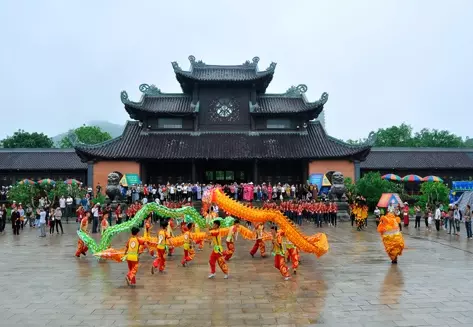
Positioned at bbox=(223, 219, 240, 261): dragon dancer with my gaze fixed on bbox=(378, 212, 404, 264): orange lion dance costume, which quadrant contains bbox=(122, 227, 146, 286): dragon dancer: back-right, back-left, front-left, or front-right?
back-right

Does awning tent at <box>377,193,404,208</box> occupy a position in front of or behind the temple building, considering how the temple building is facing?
in front

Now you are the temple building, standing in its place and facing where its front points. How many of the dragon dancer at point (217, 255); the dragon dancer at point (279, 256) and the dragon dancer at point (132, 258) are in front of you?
3

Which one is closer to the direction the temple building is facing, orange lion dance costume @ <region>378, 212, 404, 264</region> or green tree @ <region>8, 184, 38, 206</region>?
the orange lion dance costume

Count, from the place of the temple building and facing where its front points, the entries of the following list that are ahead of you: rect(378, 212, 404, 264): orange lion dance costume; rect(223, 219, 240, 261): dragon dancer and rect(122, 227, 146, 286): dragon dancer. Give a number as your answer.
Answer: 3

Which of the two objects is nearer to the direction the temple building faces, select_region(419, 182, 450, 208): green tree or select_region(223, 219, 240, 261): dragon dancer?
the dragon dancer

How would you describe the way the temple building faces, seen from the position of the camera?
facing the viewer

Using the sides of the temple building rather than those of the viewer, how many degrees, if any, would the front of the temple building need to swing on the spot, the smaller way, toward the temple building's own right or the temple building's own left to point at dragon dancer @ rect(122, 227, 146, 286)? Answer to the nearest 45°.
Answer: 0° — it already faces them

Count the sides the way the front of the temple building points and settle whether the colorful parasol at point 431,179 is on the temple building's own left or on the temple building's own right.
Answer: on the temple building's own left

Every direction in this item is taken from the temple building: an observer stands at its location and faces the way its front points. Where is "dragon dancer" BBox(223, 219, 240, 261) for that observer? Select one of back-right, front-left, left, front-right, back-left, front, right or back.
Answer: front

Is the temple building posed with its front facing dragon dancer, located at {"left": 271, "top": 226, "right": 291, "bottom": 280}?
yes

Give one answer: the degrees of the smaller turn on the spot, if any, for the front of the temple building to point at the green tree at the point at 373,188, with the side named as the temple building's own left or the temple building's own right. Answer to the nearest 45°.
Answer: approximately 45° to the temple building's own left
